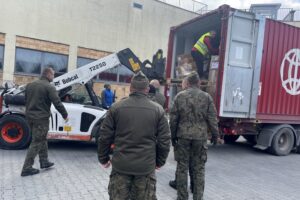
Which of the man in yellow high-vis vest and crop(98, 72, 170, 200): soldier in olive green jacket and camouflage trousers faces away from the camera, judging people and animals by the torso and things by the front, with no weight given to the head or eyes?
the soldier in olive green jacket and camouflage trousers

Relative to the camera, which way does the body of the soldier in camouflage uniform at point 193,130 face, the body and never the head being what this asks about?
away from the camera

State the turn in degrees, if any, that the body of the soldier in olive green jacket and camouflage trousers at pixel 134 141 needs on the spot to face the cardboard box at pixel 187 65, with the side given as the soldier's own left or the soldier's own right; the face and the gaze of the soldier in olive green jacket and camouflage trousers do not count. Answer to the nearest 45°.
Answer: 0° — they already face it

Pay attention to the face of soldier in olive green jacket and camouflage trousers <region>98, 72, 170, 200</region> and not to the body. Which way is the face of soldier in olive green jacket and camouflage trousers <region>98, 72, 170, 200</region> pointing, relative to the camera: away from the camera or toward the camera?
away from the camera

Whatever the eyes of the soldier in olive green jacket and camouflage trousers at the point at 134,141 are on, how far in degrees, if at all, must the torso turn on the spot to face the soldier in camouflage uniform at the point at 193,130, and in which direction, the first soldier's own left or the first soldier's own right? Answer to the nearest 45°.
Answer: approximately 45° to the first soldier's own right

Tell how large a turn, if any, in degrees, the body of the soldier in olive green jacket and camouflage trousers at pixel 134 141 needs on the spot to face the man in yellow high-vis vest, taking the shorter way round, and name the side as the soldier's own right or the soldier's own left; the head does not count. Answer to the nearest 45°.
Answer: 0° — they already face them

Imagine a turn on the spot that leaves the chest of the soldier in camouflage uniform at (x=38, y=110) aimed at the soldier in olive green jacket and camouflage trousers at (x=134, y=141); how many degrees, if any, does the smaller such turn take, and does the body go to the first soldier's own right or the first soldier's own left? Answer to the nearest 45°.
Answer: approximately 135° to the first soldier's own right

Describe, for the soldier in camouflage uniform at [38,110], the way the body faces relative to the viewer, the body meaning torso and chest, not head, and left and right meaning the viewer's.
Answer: facing away from the viewer and to the right of the viewer

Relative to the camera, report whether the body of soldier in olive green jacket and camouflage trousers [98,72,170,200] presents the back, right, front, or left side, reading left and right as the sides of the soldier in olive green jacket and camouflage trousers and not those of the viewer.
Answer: back

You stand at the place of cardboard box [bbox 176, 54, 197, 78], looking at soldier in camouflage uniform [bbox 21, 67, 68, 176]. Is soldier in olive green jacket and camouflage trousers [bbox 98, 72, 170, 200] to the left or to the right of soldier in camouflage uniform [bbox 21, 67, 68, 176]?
left

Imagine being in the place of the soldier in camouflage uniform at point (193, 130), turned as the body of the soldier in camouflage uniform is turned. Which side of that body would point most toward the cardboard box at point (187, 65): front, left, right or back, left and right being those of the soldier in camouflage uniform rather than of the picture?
front
